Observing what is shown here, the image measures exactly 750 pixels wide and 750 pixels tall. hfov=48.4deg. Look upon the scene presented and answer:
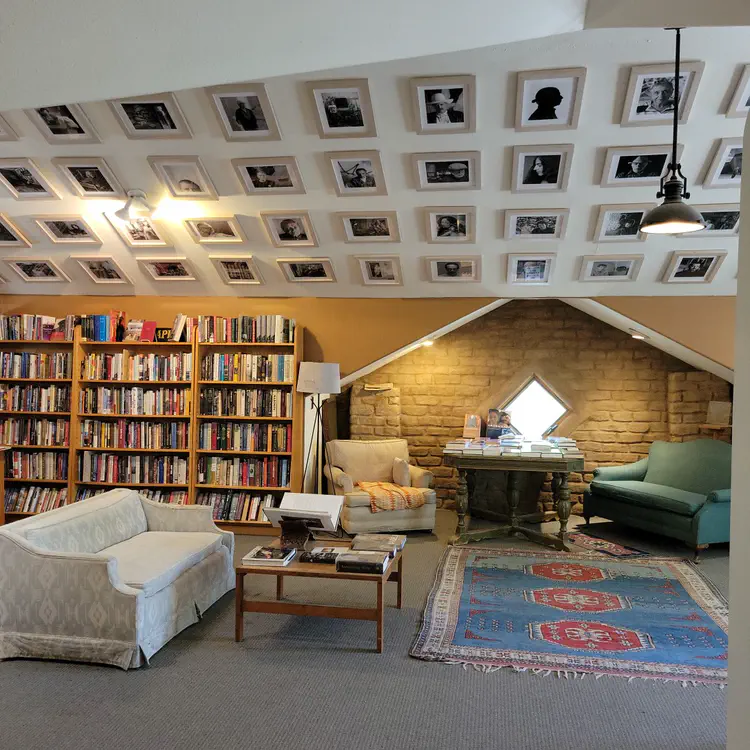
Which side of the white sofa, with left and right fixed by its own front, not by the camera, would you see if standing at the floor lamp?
left

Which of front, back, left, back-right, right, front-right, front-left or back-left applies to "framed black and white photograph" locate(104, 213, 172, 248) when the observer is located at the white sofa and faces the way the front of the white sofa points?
back-left

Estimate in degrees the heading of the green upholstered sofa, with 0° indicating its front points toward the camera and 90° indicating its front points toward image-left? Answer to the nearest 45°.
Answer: approximately 45°

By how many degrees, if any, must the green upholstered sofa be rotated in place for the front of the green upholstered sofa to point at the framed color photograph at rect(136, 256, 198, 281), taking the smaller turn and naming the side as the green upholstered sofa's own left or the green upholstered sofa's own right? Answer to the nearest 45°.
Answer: approximately 45° to the green upholstered sofa's own right

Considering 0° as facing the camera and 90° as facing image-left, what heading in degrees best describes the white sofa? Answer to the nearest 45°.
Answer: approximately 315°

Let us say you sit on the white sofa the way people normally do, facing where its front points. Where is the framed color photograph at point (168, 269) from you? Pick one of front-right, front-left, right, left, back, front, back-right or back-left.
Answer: back-left
